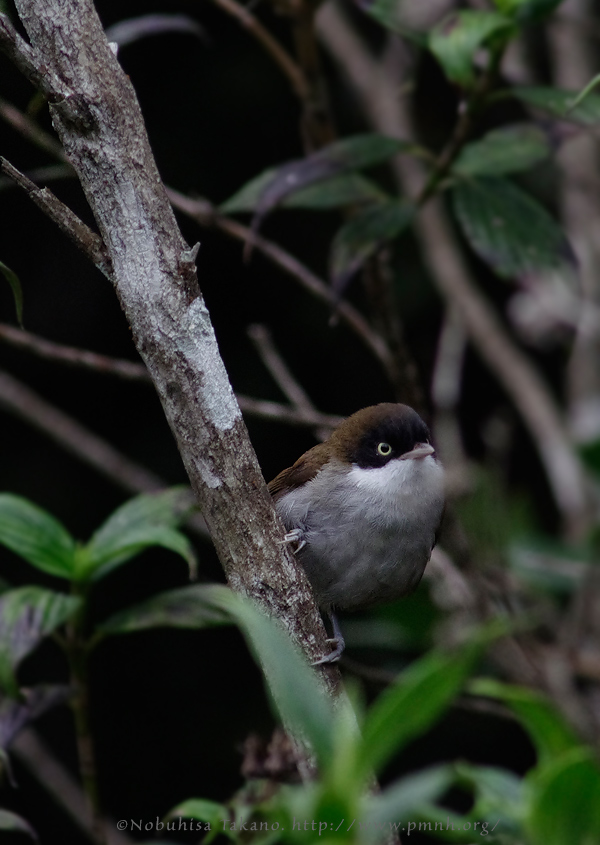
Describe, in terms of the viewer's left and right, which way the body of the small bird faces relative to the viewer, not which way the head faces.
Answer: facing the viewer and to the right of the viewer
